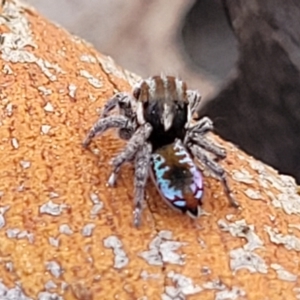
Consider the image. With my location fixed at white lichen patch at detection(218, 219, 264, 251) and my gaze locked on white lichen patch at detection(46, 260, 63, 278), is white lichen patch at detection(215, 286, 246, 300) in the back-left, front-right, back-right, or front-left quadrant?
front-left

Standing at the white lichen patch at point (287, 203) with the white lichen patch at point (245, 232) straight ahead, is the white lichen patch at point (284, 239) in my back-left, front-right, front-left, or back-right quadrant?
front-left

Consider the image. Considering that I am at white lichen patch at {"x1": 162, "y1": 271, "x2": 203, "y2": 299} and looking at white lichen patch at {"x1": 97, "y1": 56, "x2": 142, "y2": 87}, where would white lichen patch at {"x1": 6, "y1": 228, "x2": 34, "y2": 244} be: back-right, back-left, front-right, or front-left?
front-left

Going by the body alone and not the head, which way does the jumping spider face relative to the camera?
away from the camera

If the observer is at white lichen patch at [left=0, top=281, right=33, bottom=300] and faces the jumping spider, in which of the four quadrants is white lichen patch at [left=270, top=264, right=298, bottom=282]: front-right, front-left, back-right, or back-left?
front-right

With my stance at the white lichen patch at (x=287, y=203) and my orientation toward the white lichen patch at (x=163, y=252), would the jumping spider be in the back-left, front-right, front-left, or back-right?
front-right

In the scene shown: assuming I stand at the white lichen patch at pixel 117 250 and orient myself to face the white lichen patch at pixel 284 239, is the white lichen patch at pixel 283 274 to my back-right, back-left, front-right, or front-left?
front-right
